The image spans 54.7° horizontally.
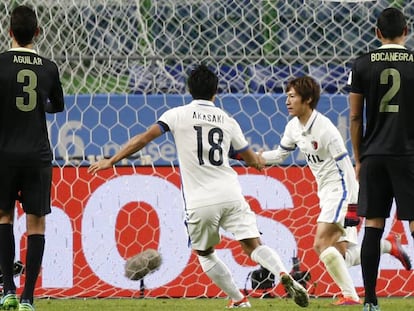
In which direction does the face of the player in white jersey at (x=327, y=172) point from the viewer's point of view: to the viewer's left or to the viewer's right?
to the viewer's left

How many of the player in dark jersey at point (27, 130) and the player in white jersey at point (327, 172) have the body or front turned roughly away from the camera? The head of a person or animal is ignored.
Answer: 1

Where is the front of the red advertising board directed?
toward the camera

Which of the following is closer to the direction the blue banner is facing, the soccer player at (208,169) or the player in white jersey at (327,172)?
the soccer player

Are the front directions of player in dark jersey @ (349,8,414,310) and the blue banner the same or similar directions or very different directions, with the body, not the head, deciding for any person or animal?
very different directions

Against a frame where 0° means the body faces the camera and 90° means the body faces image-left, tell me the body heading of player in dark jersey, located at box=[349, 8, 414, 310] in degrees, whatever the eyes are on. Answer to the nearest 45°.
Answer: approximately 180°

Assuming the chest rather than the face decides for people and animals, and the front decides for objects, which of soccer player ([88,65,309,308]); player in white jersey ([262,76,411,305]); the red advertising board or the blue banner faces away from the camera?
the soccer player

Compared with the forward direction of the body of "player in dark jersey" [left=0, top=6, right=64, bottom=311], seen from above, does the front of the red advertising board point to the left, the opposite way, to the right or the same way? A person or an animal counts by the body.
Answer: the opposite way

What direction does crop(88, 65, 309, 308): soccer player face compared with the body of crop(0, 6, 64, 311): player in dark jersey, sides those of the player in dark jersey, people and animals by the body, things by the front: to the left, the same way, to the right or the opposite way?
the same way

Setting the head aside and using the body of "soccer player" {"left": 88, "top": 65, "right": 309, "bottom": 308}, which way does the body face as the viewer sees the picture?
away from the camera

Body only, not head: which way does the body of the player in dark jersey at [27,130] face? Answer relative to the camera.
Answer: away from the camera

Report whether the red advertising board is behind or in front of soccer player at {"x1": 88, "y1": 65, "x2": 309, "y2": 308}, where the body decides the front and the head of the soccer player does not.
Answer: in front

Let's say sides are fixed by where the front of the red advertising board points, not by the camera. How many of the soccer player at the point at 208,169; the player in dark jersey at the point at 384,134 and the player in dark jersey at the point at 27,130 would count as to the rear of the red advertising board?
0

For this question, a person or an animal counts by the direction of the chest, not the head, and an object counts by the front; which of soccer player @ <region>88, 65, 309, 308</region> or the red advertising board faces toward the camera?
the red advertising board

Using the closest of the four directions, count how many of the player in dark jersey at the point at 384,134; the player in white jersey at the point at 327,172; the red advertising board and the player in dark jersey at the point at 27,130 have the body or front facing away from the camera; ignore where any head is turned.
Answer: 2

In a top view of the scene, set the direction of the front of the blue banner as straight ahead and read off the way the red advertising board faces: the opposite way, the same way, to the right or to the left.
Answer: the same way

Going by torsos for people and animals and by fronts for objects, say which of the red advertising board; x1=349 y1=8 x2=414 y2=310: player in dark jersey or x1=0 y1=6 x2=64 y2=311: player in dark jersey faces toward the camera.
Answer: the red advertising board

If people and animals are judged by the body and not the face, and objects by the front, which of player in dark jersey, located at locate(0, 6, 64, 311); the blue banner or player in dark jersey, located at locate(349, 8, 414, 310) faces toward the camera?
the blue banner
